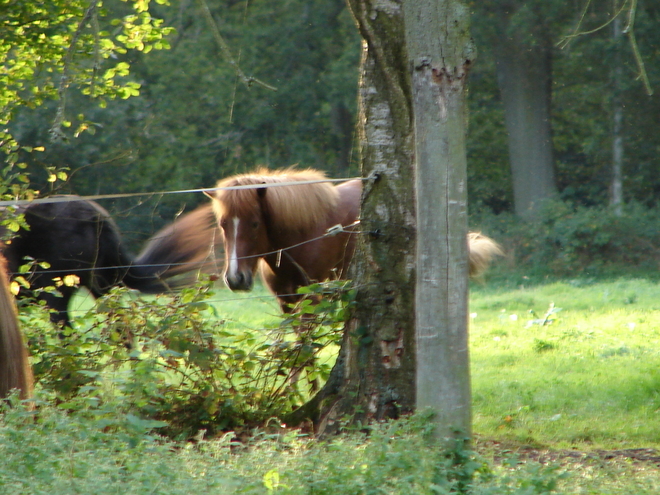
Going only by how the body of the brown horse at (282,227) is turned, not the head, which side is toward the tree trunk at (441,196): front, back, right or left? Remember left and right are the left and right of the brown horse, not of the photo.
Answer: left

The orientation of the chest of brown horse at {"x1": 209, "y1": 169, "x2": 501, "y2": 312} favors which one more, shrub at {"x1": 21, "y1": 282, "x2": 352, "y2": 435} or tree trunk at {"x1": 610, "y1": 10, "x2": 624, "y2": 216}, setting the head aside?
the shrub

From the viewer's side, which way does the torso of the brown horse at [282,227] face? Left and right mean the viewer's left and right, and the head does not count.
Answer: facing to the left of the viewer

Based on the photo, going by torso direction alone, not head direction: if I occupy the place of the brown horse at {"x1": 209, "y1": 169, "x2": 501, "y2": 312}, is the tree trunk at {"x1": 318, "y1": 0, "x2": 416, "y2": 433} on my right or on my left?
on my left

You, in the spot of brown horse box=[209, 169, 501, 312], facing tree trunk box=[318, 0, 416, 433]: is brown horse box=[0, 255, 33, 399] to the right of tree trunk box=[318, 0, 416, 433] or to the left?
right
